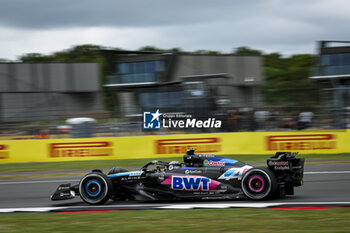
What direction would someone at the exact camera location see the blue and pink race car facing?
facing to the left of the viewer

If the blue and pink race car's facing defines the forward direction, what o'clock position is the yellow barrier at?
The yellow barrier is roughly at 3 o'clock from the blue and pink race car.
